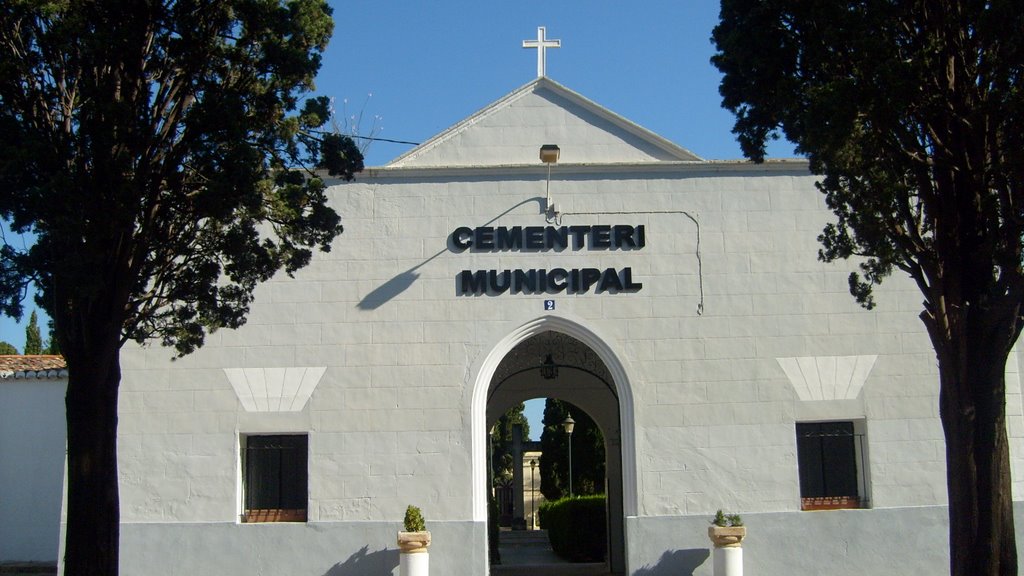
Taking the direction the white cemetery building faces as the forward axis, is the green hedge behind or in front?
behind

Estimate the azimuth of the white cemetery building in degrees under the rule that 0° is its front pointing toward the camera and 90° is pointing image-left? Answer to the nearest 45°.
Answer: approximately 0°

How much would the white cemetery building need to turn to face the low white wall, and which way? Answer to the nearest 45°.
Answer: approximately 90° to its right

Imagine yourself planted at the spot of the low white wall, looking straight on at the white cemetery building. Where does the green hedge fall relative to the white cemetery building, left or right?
left
